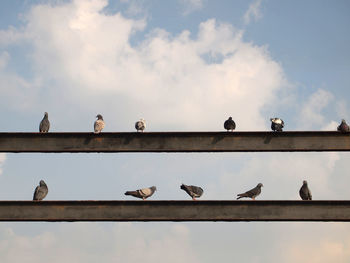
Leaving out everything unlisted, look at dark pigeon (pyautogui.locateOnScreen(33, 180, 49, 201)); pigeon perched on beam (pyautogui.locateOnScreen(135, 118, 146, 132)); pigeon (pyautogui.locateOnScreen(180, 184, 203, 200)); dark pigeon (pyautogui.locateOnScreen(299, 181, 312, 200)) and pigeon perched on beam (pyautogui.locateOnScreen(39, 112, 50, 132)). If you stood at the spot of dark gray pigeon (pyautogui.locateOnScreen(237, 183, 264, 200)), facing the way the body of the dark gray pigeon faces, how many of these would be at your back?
4

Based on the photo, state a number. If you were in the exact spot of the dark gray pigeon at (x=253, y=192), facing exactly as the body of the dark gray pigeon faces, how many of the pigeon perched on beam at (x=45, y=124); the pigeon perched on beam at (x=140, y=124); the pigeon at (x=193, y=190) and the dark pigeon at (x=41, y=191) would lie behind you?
4

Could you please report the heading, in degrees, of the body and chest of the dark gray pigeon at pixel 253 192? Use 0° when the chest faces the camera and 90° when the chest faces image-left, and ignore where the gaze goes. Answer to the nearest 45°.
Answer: approximately 270°

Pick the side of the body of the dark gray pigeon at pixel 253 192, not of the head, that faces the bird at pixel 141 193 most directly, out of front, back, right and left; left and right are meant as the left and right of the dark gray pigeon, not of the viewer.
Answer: back

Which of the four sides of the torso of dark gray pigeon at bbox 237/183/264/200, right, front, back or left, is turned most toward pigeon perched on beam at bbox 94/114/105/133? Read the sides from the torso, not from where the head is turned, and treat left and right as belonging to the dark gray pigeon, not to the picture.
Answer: back
